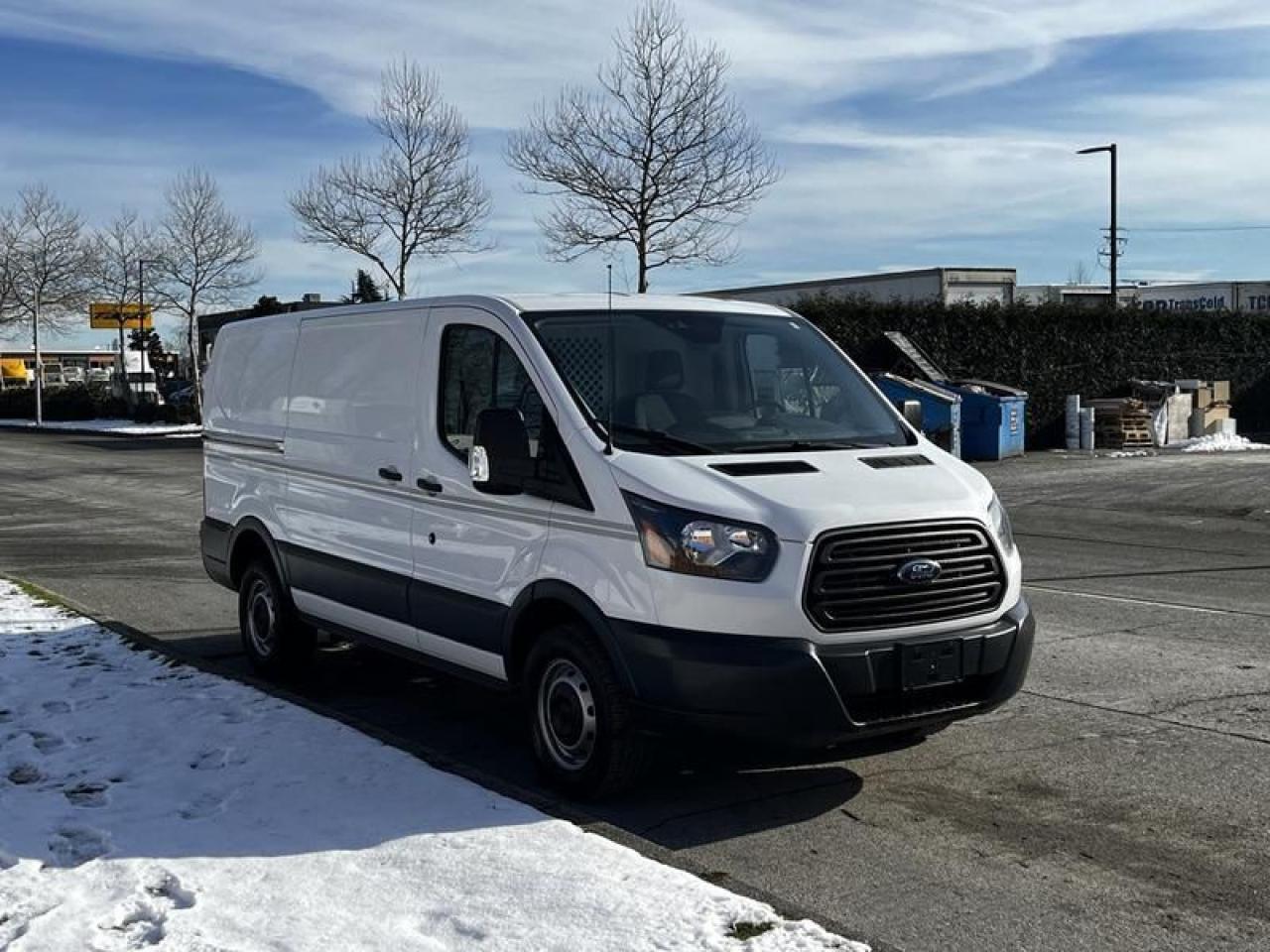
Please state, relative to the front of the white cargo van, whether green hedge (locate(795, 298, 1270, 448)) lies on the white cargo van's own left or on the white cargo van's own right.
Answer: on the white cargo van's own left

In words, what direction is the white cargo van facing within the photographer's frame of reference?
facing the viewer and to the right of the viewer

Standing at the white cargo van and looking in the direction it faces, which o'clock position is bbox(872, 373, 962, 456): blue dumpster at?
The blue dumpster is roughly at 8 o'clock from the white cargo van.

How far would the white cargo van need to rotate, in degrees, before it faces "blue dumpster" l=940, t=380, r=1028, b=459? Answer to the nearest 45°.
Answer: approximately 135° to its left

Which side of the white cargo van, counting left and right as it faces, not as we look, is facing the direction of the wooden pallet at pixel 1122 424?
left

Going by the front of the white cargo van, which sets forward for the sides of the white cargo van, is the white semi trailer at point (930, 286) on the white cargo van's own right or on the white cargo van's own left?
on the white cargo van's own left
